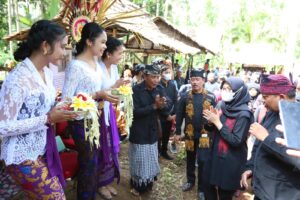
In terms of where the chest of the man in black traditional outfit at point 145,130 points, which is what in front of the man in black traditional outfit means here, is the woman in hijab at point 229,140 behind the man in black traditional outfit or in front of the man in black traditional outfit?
in front

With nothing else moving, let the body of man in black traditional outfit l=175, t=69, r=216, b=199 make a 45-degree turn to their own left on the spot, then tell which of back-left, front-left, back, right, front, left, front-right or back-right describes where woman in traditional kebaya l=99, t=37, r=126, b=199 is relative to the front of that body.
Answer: right

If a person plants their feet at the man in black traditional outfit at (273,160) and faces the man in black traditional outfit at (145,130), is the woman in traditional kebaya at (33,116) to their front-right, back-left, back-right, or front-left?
front-left

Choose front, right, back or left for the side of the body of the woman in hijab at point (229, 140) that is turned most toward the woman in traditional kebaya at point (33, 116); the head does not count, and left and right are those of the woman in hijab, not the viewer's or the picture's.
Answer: front

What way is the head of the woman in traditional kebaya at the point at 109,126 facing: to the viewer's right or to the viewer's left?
to the viewer's right

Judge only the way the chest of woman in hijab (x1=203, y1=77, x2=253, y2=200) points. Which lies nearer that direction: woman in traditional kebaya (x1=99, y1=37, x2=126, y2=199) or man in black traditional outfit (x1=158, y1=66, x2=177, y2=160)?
the woman in traditional kebaya

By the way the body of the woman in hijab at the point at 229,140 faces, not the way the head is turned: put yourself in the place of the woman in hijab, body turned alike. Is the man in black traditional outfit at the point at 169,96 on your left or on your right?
on your right

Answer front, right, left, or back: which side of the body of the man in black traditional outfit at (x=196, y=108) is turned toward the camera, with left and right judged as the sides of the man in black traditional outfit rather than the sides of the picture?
front

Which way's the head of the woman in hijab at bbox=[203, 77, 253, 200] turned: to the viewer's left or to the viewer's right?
to the viewer's left

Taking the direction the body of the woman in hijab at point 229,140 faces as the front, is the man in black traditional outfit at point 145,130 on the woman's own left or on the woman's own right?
on the woman's own right

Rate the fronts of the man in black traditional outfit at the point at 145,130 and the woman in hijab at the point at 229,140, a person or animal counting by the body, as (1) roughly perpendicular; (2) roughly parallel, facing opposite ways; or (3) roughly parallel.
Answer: roughly perpendicular

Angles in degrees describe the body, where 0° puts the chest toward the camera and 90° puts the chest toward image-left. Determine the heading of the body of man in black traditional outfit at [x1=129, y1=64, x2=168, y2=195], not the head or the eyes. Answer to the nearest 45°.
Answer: approximately 315°

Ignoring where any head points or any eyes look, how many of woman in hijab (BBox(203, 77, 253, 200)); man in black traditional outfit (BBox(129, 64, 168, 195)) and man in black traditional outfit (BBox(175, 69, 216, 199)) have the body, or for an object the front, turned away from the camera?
0

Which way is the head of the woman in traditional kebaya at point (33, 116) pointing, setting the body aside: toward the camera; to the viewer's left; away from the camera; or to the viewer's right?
to the viewer's right

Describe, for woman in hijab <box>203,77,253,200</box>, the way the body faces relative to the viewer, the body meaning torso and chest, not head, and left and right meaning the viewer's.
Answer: facing the viewer and to the left of the viewer
